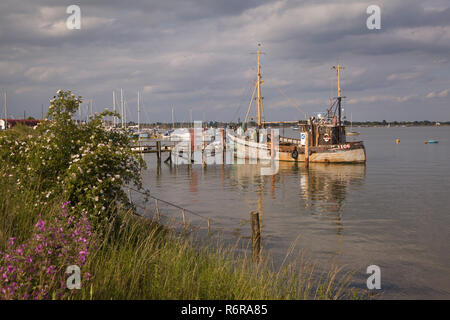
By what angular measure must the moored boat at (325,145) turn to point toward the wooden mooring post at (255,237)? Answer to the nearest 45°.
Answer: approximately 90° to its left

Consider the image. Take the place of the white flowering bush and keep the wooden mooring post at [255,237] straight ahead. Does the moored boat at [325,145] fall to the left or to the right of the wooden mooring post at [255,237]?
left

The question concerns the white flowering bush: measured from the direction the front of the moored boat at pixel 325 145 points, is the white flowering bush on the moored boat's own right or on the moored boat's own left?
on the moored boat's own left

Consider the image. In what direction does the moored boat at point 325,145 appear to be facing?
to the viewer's left
